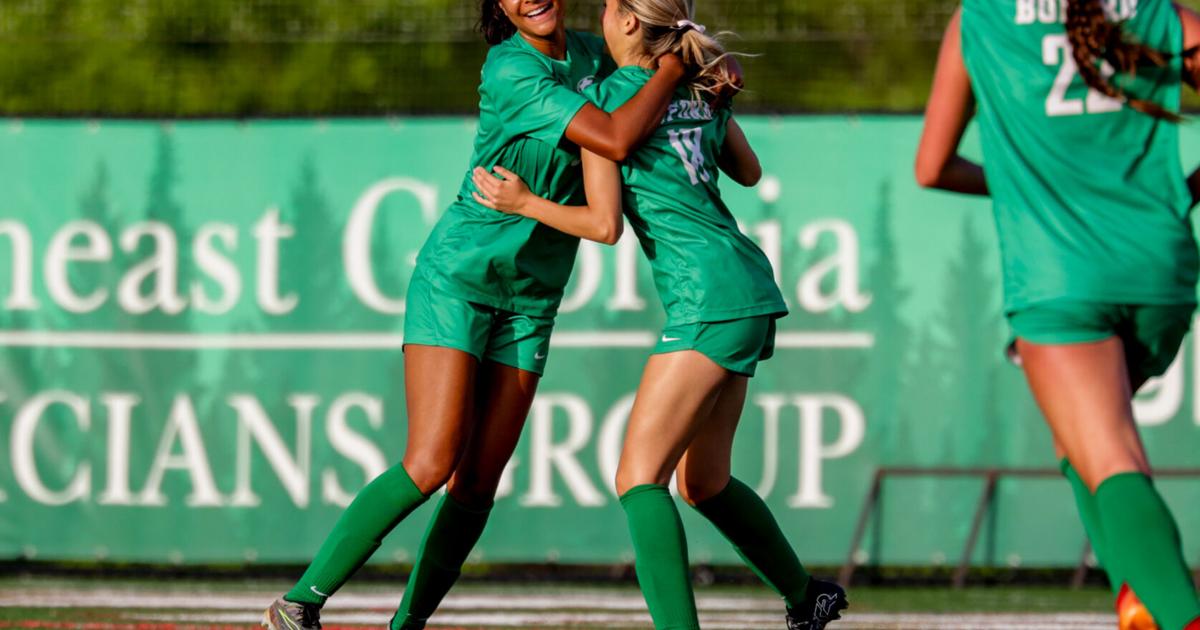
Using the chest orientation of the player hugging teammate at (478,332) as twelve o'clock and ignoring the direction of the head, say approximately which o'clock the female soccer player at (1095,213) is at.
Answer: The female soccer player is roughly at 12 o'clock from the player hugging teammate.

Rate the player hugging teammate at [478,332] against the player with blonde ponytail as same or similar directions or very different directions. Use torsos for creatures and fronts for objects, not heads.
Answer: very different directions

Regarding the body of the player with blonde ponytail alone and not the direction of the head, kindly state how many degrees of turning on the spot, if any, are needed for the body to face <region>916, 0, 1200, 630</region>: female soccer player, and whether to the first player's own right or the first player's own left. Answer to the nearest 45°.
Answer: approximately 180°

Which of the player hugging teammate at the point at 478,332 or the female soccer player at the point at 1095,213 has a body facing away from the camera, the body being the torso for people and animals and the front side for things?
the female soccer player

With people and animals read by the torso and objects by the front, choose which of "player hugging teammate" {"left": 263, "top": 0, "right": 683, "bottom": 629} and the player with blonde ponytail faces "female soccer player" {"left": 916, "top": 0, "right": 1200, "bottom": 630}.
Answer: the player hugging teammate

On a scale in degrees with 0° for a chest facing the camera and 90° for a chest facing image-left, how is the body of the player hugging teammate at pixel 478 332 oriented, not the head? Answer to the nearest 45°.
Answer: approximately 315°

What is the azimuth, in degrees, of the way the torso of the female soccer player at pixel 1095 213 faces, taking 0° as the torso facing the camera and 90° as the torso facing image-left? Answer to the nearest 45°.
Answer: approximately 180°

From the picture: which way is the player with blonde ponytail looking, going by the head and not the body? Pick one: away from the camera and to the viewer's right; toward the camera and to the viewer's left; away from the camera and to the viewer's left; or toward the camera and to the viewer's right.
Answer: away from the camera and to the viewer's left

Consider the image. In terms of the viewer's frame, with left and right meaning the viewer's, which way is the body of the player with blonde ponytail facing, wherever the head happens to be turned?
facing away from the viewer and to the left of the viewer

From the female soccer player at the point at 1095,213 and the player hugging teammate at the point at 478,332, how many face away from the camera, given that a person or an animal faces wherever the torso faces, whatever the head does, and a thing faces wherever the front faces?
1

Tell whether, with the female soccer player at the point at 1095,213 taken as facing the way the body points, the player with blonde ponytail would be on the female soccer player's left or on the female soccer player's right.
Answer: on the female soccer player's left

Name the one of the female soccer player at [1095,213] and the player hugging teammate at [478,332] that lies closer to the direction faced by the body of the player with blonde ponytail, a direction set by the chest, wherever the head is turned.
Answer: the player hugging teammate
